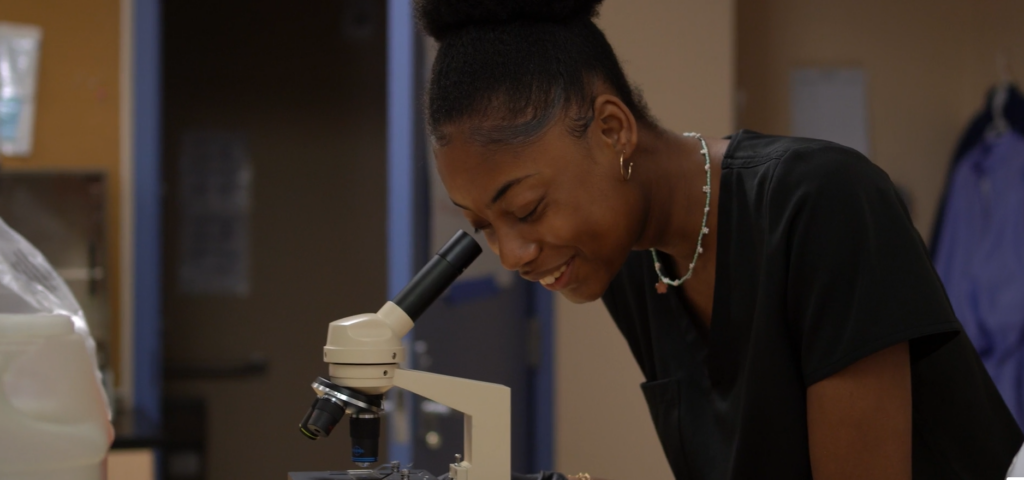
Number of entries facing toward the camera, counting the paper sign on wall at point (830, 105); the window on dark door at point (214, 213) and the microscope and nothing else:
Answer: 2

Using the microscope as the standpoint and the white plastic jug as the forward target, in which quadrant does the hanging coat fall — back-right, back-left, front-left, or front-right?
back-right

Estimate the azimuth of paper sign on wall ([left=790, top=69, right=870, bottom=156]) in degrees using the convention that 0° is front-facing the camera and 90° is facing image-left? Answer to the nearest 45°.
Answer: approximately 0°
